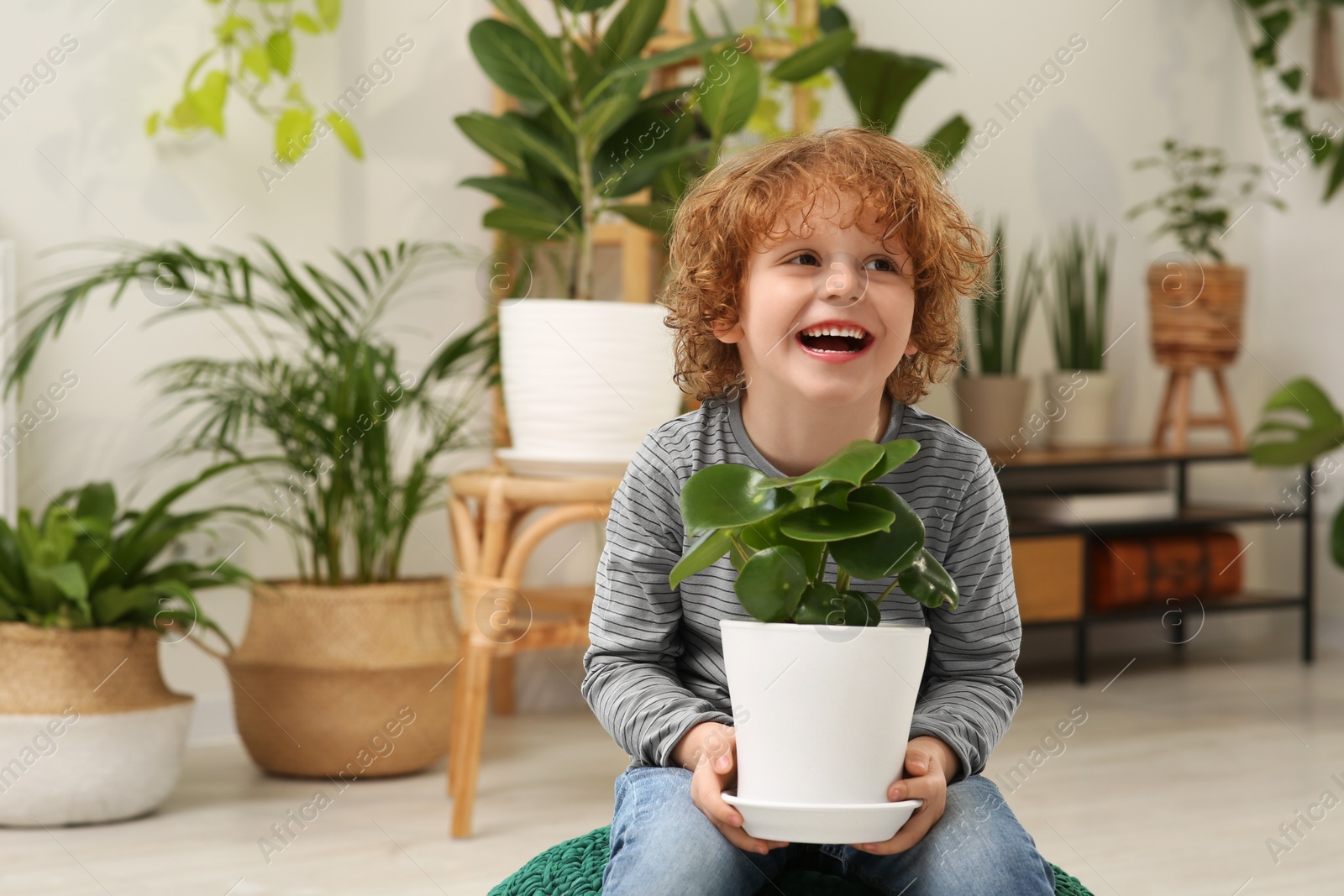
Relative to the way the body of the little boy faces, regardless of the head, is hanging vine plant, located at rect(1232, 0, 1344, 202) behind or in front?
behind

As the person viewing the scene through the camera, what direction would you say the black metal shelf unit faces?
facing the viewer

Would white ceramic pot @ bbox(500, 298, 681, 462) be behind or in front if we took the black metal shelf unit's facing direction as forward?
in front

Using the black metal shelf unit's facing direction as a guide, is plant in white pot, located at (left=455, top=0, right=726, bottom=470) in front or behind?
in front

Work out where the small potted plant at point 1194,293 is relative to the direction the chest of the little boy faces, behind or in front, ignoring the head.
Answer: behind

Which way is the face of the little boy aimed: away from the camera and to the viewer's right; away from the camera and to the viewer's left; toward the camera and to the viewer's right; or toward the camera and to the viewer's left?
toward the camera and to the viewer's right

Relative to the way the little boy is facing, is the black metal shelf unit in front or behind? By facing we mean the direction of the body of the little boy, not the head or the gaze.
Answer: behind

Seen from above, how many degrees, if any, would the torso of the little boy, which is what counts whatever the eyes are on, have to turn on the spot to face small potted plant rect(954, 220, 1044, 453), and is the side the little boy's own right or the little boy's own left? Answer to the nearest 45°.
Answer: approximately 180°

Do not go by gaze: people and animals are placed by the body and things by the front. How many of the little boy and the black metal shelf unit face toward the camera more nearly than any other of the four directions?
2

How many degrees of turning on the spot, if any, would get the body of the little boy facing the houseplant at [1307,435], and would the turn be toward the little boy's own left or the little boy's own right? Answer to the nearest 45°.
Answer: approximately 135° to the little boy's own left

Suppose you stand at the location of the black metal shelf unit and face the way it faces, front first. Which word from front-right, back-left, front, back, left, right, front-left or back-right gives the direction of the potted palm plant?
front-right
